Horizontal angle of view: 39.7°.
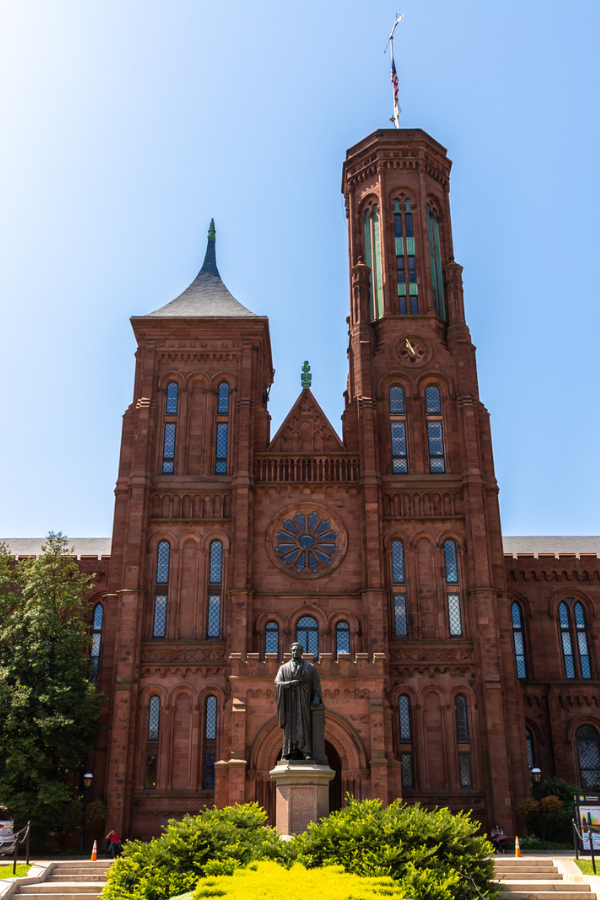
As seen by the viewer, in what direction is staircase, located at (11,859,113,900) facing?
toward the camera

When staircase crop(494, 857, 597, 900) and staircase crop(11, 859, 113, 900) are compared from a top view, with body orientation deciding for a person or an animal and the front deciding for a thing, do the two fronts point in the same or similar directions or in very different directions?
same or similar directions

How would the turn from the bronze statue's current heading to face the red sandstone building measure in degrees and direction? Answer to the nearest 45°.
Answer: approximately 180°

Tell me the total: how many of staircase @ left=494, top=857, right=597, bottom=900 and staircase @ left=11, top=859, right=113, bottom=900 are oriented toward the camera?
2

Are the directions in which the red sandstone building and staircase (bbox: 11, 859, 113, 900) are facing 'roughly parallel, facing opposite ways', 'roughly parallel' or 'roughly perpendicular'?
roughly parallel

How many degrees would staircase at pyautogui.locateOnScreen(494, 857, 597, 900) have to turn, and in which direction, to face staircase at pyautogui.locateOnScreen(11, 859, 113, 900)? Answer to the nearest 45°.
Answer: approximately 90° to its right

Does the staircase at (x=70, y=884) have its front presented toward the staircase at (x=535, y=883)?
no

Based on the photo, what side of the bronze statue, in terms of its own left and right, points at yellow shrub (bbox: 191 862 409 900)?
front

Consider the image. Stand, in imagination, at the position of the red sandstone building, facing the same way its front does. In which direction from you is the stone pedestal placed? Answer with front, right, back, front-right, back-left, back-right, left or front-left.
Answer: front

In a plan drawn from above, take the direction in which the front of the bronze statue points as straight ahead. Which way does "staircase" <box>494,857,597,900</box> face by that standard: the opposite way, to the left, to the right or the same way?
the same way

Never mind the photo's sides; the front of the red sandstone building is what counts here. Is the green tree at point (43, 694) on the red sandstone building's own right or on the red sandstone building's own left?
on the red sandstone building's own right

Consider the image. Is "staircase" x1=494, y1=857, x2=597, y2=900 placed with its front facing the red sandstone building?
no

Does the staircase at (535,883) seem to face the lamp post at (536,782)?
no

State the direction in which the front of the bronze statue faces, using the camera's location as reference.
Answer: facing the viewer

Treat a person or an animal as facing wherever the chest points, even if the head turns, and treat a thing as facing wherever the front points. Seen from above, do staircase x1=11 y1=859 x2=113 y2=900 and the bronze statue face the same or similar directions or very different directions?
same or similar directions
